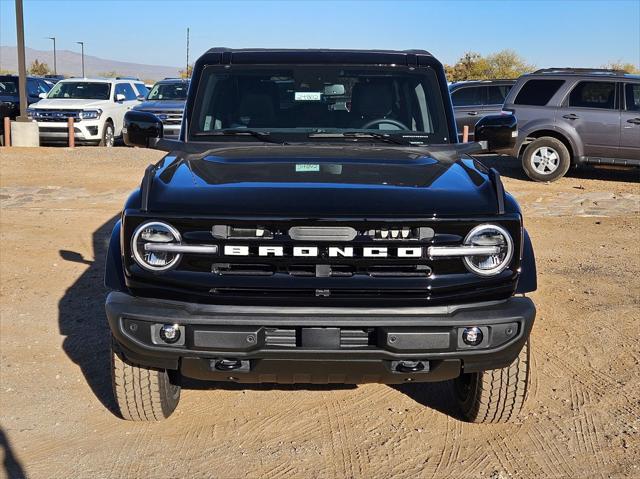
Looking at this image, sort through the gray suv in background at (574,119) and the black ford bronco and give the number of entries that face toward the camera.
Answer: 1

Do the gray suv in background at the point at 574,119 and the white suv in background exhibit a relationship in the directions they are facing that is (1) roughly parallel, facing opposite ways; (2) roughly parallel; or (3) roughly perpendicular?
roughly perpendicular

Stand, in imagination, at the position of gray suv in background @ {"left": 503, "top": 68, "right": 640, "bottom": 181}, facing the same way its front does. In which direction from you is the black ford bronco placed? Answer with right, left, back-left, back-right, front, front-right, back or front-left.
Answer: right

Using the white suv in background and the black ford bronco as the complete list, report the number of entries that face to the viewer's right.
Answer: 0

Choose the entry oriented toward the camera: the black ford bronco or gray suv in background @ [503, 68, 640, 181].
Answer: the black ford bronco

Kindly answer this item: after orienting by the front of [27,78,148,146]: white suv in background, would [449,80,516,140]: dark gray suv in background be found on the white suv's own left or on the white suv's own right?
on the white suv's own left

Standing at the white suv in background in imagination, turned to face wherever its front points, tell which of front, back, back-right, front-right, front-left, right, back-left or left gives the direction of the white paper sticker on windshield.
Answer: front-left

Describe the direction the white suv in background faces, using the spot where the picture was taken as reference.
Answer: facing the viewer and to the left of the viewer

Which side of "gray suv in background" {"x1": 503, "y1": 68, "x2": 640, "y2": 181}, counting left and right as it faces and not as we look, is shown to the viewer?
right

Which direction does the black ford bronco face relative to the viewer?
toward the camera

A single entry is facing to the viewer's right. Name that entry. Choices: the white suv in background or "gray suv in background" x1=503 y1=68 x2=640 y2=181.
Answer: the gray suv in background

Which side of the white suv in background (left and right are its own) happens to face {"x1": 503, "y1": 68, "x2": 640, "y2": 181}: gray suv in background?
left
